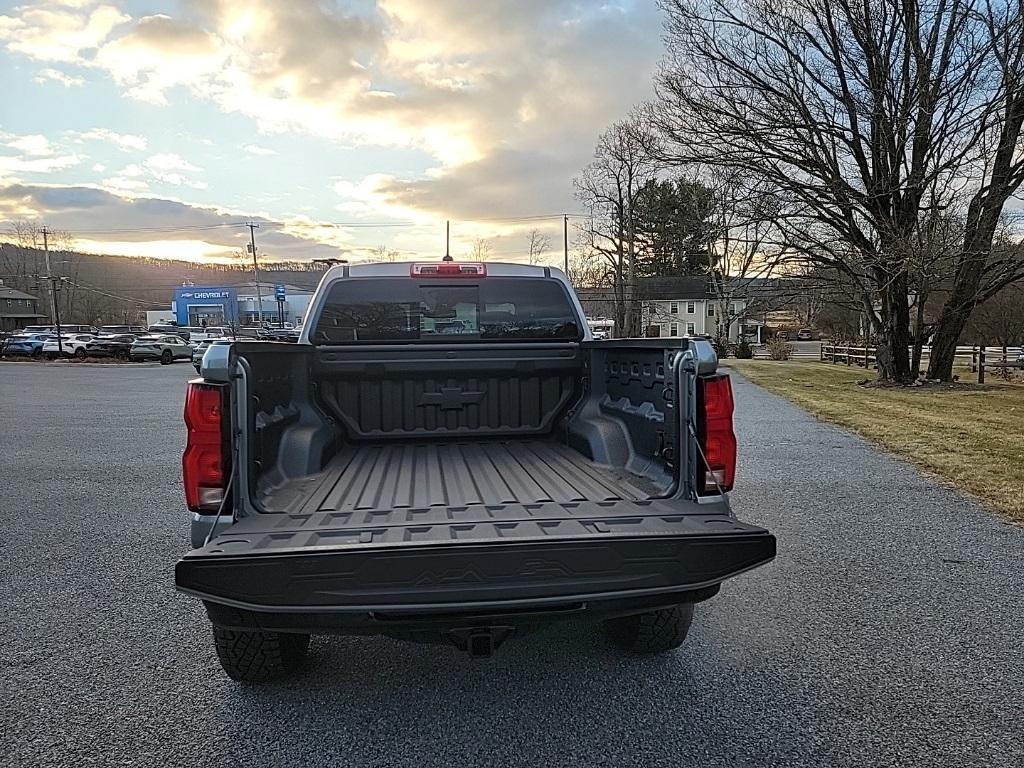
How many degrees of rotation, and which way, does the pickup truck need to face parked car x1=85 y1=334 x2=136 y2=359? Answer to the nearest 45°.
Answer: approximately 45° to its left

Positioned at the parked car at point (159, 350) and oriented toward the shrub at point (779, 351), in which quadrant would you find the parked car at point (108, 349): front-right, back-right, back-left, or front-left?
back-left

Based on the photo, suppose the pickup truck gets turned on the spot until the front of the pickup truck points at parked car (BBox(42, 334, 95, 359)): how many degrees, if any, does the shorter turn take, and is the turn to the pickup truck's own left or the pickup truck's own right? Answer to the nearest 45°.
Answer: approximately 45° to the pickup truck's own left

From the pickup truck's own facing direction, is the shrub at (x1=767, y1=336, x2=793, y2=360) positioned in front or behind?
in front

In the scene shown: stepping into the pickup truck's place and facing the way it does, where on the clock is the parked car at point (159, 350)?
The parked car is roughly at 11 o'clock from the pickup truck.

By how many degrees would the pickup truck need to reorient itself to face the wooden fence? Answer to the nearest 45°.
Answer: approximately 45° to its right

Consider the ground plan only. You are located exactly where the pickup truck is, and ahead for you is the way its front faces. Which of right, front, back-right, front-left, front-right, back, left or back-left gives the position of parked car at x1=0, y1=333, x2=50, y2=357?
front-left

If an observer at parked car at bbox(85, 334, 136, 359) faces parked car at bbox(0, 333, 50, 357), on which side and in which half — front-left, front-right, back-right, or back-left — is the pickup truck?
back-left

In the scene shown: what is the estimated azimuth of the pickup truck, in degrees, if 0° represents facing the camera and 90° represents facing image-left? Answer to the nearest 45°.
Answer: approximately 180°
